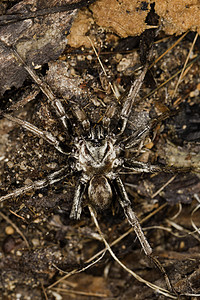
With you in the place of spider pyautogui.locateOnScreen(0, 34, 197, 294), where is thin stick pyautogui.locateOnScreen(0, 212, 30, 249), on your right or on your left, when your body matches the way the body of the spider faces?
on your left

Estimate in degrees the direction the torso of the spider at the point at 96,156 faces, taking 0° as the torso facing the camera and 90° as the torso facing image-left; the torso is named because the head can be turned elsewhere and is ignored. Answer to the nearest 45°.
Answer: approximately 180°
